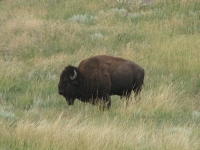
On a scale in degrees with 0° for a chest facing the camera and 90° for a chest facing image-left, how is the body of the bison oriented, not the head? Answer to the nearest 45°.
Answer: approximately 90°
